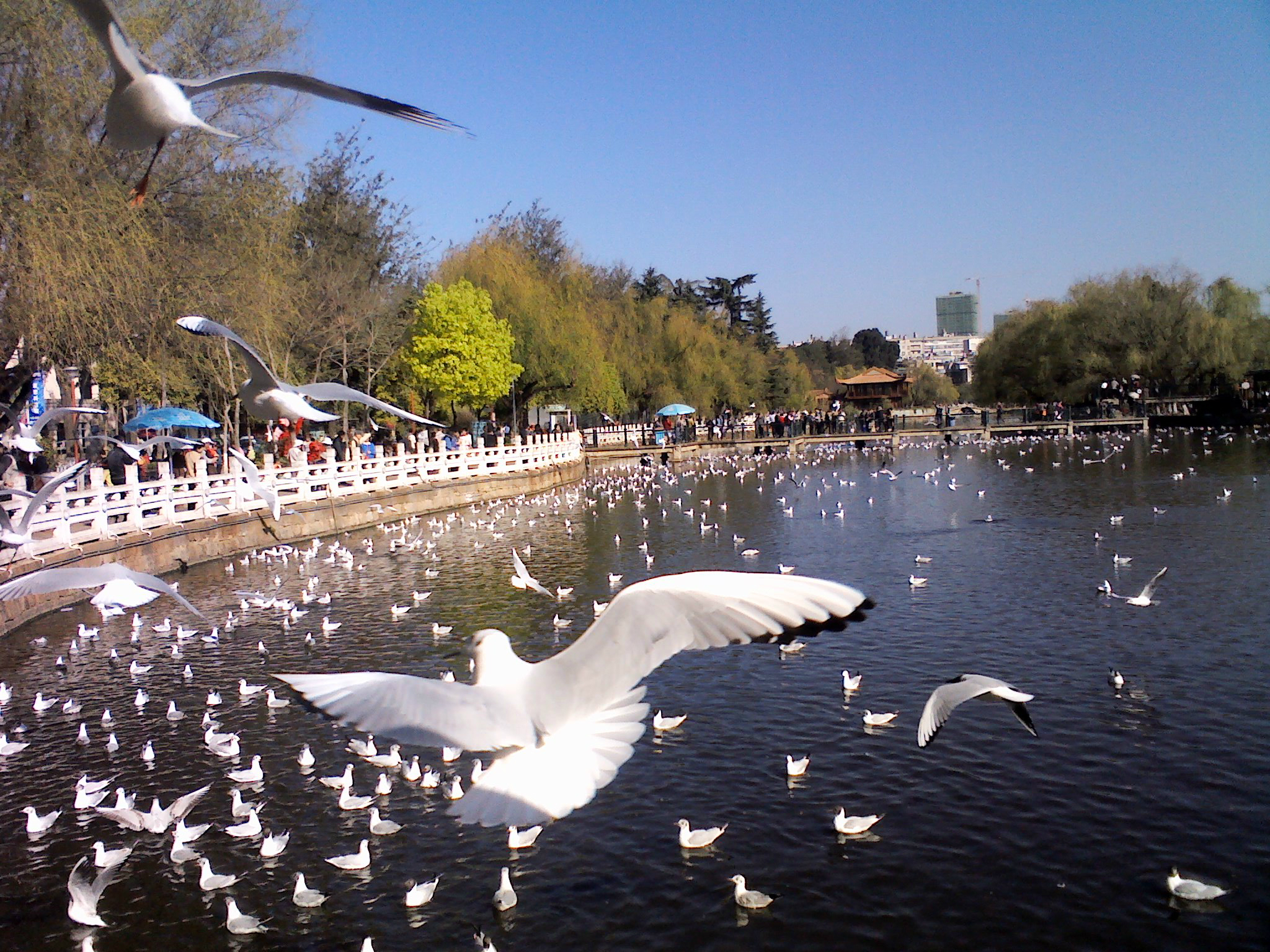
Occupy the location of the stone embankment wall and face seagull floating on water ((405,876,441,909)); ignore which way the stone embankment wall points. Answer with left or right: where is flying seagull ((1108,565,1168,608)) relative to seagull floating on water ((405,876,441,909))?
left

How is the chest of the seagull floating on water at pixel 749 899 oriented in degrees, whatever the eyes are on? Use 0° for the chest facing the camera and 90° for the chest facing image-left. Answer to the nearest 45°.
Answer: approximately 90°

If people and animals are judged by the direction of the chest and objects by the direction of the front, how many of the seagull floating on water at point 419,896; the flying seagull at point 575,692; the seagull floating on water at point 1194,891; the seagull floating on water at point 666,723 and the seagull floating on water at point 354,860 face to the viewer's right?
1

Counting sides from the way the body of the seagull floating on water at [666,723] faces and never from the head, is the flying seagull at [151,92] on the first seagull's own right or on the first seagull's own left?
on the first seagull's own left

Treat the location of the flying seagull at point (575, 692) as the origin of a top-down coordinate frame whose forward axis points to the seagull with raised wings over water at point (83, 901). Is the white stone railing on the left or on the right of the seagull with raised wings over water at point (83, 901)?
right

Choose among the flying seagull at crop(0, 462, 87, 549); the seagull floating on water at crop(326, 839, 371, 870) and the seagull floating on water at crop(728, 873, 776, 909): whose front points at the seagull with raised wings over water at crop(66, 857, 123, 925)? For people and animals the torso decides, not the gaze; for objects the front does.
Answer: the seagull floating on water at crop(728, 873, 776, 909)

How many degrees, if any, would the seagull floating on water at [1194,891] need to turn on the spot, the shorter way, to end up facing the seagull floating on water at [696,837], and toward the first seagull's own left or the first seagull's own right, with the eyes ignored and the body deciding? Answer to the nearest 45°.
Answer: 0° — it already faces it

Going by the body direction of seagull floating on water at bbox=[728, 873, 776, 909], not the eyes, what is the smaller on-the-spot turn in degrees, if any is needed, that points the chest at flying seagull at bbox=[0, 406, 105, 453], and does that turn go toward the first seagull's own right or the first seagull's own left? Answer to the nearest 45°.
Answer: approximately 45° to the first seagull's own right

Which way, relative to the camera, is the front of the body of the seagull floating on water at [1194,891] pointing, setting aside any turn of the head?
to the viewer's left

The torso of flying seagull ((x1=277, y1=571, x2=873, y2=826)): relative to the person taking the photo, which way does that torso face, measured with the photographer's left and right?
facing away from the viewer and to the left of the viewer

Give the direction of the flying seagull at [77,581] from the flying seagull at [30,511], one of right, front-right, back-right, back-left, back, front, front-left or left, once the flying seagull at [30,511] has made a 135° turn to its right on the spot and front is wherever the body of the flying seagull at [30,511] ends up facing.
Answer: back-right

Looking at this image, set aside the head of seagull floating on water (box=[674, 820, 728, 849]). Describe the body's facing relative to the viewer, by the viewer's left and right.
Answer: facing to the left of the viewer

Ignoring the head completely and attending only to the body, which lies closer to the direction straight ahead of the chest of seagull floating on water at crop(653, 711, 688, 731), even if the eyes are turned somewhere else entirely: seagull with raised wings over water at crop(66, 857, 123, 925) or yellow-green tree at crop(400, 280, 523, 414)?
the seagull with raised wings over water
